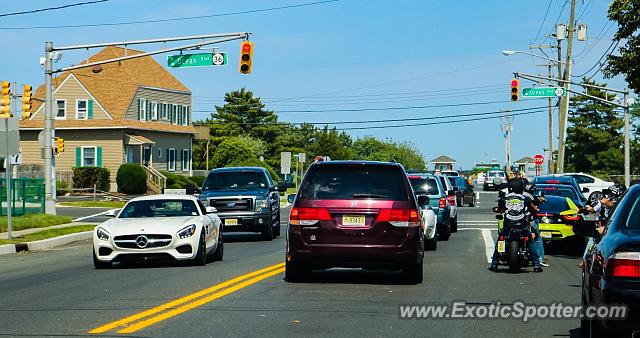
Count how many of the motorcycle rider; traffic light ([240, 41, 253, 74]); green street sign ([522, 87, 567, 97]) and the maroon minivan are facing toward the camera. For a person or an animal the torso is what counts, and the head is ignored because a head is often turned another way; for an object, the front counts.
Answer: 2

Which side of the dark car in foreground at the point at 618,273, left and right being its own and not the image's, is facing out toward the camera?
back

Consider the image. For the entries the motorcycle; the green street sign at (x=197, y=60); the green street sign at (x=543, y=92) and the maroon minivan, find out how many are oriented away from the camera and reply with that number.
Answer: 2

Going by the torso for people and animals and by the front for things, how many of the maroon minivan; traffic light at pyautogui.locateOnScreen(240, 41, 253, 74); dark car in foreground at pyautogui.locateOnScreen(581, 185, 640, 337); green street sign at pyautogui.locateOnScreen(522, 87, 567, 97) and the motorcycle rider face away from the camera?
3

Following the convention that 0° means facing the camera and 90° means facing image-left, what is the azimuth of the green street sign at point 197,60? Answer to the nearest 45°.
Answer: approximately 0°

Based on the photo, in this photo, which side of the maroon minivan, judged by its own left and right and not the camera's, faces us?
back

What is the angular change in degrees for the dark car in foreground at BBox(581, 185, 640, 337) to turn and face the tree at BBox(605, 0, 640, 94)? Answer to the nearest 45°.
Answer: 0° — it already faces it

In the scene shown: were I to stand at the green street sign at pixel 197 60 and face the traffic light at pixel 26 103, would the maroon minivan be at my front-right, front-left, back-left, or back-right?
back-left

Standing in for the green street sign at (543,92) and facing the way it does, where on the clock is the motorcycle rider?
The motorcycle rider is roughly at 12 o'clock from the green street sign.

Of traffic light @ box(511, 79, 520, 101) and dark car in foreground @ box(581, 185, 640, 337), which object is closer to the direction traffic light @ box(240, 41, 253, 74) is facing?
the dark car in foreground

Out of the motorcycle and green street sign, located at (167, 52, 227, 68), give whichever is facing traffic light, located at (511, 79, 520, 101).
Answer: the motorcycle
